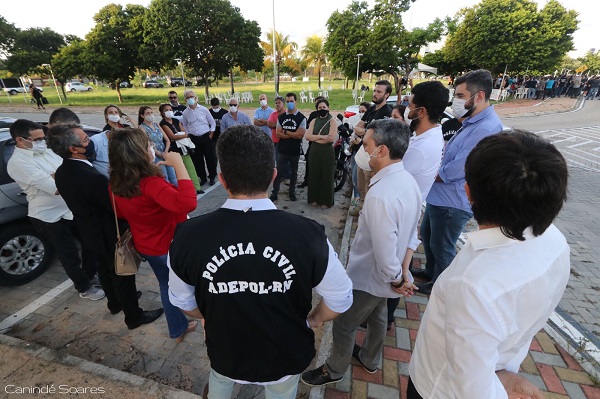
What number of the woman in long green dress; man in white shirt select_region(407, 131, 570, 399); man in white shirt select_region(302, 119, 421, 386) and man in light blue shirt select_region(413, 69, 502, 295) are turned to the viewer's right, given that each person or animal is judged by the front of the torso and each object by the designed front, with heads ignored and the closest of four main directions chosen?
0

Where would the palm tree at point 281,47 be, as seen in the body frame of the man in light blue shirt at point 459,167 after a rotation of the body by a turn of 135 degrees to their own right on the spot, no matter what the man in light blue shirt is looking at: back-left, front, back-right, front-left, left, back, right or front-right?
left

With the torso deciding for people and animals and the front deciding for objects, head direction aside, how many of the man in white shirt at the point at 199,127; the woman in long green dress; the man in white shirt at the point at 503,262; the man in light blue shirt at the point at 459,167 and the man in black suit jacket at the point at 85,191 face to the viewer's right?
1

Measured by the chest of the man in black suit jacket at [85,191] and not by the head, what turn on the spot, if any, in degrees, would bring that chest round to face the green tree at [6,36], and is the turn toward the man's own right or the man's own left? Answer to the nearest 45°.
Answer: approximately 90° to the man's own left

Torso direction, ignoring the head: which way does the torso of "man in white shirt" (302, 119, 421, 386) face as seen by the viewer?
to the viewer's left

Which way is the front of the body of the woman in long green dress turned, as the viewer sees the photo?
toward the camera

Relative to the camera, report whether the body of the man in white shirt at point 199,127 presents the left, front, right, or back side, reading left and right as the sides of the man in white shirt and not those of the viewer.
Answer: front

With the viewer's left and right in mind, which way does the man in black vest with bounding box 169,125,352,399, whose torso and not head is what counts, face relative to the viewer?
facing away from the viewer

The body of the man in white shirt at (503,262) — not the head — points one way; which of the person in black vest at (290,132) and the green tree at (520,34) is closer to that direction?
the person in black vest

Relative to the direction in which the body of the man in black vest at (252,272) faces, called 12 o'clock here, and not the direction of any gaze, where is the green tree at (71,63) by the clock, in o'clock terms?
The green tree is roughly at 11 o'clock from the man in black vest.

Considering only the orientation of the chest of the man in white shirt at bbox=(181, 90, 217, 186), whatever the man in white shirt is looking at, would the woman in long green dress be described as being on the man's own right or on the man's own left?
on the man's own left

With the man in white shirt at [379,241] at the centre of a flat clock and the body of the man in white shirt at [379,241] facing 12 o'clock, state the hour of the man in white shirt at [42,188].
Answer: the man in white shirt at [42,188] is roughly at 12 o'clock from the man in white shirt at [379,241].

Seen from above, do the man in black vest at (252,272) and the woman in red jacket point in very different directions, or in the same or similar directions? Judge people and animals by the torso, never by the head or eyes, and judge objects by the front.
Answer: same or similar directions

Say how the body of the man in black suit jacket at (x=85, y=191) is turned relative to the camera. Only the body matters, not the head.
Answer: to the viewer's right

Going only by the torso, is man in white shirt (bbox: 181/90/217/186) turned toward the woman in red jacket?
yes

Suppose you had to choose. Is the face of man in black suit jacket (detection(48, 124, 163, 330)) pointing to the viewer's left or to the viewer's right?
to the viewer's right

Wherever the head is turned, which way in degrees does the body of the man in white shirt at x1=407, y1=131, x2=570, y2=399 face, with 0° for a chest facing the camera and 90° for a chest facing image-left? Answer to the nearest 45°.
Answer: approximately 135°

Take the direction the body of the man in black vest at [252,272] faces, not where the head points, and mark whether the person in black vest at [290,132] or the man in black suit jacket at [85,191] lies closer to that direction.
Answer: the person in black vest

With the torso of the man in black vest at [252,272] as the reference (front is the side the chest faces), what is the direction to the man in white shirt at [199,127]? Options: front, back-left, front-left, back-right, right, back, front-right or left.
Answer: front
